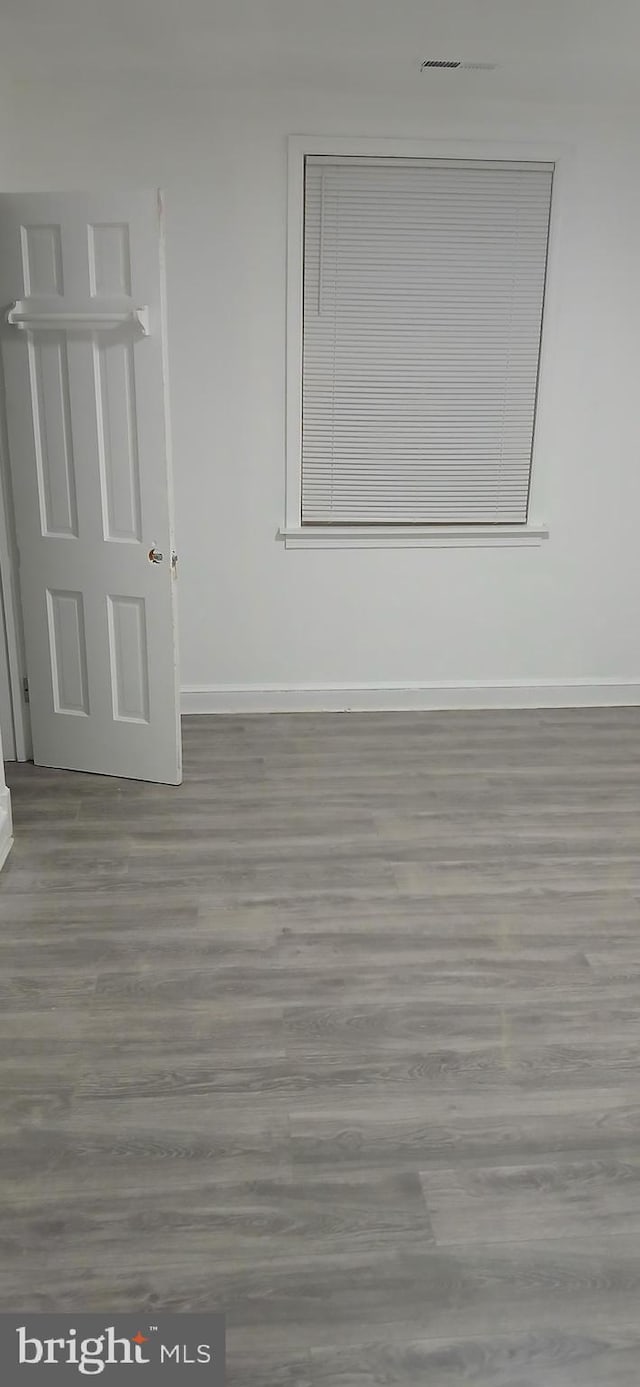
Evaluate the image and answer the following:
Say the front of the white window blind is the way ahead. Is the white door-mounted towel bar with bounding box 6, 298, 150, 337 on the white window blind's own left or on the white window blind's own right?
on the white window blind's own right

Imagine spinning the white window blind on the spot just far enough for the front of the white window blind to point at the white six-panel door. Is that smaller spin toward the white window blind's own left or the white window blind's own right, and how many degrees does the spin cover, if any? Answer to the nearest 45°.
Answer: approximately 45° to the white window blind's own right

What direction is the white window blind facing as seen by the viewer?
toward the camera
